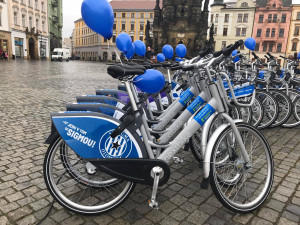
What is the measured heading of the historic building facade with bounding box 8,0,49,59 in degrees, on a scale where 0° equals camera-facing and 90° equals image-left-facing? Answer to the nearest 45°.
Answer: approximately 315°

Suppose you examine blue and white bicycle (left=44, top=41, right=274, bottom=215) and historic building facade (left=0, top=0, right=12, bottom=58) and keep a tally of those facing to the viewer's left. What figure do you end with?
0

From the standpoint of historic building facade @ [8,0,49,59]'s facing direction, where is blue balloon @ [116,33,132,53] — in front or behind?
in front

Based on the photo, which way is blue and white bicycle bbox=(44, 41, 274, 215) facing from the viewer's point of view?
to the viewer's right

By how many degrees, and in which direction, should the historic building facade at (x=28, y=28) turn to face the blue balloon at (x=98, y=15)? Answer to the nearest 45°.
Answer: approximately 45° to its right

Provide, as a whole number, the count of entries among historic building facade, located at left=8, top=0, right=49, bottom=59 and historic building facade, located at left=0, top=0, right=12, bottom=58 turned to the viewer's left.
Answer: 0

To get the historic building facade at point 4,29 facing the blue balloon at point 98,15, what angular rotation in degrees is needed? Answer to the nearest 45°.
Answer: approximately 45° to its right

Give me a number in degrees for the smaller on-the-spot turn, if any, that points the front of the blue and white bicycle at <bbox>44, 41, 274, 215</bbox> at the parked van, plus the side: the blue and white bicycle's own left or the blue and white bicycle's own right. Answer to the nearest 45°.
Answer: approximately 90° to the blue and white bicycle's own left
